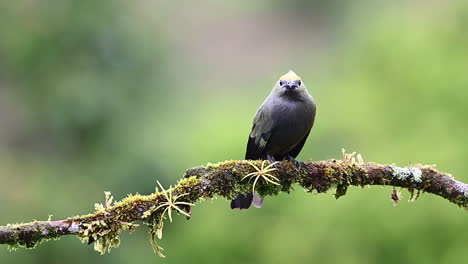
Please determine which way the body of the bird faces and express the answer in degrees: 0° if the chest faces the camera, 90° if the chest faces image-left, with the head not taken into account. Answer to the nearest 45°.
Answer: approximately 315°
